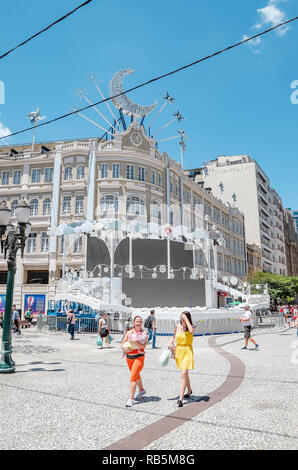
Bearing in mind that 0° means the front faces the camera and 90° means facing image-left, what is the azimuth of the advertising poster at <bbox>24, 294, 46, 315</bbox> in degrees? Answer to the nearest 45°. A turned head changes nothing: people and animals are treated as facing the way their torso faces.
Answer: approximately 0°

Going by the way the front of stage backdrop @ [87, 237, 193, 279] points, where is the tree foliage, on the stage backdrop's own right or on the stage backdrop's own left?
on the stage backdrop's own left

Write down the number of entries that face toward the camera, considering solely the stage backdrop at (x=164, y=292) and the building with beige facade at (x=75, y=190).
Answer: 2

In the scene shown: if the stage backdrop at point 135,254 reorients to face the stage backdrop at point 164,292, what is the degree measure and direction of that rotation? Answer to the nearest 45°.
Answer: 0° — it already faces it

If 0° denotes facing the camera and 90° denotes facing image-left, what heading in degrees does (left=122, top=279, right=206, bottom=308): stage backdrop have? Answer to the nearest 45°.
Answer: approximately 0°
